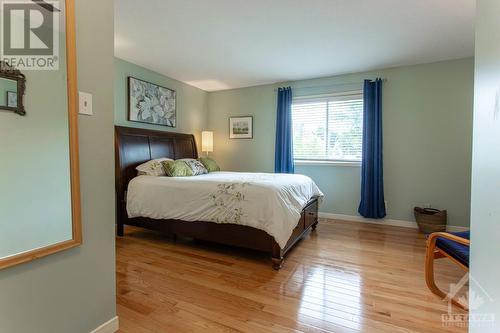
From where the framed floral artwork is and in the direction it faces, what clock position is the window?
The window is roughly at 11 o'clock from the framed floral artwork.

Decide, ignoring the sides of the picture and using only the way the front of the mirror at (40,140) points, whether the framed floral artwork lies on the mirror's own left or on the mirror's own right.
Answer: on the mirror's own left

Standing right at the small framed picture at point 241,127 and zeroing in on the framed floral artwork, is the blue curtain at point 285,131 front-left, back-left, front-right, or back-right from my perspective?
back-left

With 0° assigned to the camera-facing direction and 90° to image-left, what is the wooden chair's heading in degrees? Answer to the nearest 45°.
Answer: approximately 135°

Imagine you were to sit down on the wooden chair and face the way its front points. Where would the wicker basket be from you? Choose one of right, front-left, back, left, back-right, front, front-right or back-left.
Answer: front-right

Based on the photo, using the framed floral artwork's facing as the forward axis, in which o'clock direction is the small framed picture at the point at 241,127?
The small framed picture is roughly at 10 o'clock from the framed floral artwork.

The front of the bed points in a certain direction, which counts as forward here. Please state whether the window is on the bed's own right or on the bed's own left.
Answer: on the bed's own left

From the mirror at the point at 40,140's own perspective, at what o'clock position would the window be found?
The window is roughly at 10 o'clock from the mirror.

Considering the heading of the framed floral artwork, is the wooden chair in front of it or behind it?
in front

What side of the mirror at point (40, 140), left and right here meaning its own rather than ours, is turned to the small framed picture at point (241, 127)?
left

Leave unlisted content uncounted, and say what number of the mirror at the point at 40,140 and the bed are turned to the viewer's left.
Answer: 0
